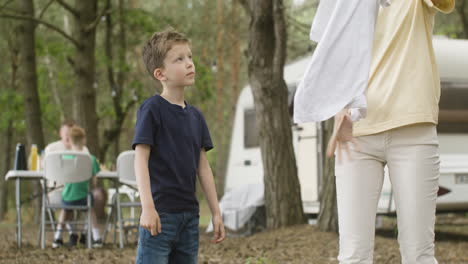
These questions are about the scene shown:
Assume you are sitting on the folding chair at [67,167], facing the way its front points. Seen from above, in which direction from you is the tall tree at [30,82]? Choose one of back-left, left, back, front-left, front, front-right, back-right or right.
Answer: front

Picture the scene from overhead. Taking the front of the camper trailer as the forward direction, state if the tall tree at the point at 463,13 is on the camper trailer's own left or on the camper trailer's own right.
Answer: on the camper trailer's own right

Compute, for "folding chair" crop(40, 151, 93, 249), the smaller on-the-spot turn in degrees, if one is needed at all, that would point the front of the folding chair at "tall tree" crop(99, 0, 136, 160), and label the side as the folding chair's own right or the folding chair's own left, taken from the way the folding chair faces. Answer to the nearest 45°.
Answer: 0° — it already faces it

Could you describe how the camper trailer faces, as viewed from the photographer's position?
facing away from the viewer and to the left of the viewer

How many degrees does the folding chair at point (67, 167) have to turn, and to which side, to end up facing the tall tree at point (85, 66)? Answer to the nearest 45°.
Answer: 0° — it already faces it

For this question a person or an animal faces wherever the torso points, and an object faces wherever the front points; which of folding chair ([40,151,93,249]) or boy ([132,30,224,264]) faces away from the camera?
the folding chair

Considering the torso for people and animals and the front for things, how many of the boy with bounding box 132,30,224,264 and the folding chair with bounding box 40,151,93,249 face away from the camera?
1

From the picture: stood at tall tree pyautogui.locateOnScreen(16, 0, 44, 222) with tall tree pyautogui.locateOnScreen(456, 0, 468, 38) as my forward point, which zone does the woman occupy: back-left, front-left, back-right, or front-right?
front-right

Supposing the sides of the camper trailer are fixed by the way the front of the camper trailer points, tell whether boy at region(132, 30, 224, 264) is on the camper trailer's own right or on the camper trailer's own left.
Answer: on the camper trailer's own left

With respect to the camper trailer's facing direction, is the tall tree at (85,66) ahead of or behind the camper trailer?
ahead

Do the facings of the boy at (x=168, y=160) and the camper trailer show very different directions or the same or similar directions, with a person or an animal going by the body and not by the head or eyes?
very different directions

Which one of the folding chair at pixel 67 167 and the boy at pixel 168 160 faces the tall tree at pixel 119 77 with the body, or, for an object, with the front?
the folding chair

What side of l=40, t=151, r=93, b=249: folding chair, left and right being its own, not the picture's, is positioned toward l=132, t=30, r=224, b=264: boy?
back

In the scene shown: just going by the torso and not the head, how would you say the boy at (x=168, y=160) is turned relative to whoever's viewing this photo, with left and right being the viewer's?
facing the viewer and to the right of the viewer

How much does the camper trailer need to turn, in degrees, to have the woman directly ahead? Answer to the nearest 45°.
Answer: approximately 135° to its left

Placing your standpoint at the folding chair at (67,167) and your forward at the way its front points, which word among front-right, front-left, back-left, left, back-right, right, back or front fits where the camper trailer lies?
right

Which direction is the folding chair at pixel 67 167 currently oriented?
away from the camera

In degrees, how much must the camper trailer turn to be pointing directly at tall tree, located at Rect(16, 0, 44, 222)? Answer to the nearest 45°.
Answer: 0° — it already faces it

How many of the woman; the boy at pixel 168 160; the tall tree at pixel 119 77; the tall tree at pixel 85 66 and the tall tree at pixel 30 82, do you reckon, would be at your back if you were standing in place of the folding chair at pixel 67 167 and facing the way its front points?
2
